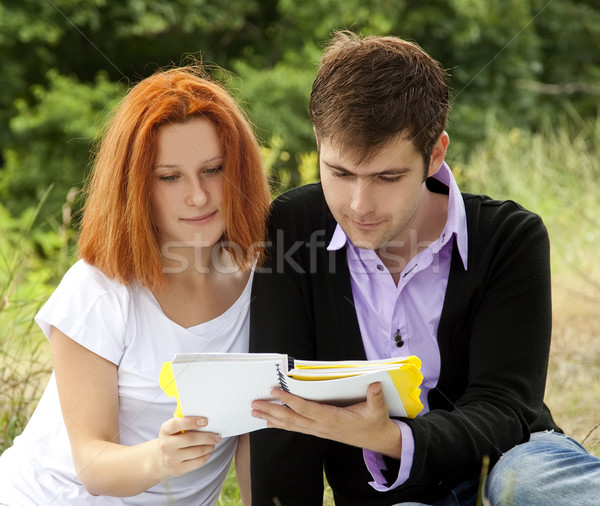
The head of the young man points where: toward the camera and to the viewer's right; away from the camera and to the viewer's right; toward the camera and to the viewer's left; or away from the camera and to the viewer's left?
toward the camera and to the viewer's left

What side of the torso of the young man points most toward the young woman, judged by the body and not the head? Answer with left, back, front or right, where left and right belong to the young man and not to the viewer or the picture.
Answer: right

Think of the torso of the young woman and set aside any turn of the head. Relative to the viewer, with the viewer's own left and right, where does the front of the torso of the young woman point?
facing the viewer and to the right of the viewer

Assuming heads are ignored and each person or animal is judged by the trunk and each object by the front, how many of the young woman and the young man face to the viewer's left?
0

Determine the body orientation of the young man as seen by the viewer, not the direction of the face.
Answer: toward the camera

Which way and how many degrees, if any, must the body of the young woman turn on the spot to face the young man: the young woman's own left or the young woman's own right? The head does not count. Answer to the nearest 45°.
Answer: approximately 45° to the young woman's own left
